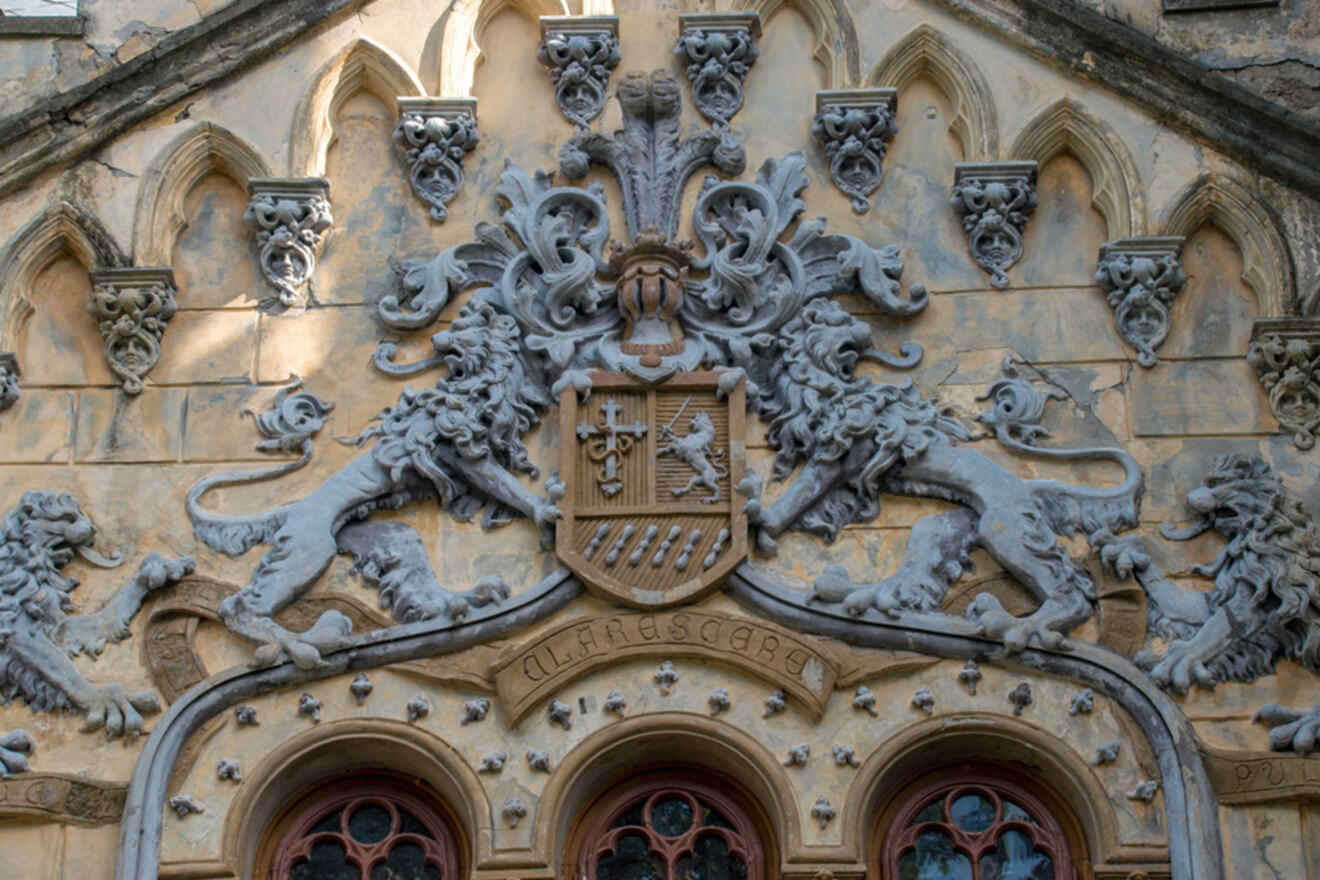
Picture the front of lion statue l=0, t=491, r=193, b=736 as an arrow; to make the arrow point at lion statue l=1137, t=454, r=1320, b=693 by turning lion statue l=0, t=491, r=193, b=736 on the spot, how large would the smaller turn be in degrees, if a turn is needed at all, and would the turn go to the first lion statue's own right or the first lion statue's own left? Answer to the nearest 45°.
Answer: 0° — it already faces it

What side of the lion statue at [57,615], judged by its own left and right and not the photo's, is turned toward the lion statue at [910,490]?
front

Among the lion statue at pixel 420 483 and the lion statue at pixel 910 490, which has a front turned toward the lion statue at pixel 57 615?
the lion statue at pixel 910 490

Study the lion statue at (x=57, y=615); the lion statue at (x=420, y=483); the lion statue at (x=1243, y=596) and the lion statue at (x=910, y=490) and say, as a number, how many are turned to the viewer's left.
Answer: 2

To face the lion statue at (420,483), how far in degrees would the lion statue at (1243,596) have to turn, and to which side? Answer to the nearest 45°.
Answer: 0° — it already faces it

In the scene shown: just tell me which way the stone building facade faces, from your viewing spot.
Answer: facing the viewer

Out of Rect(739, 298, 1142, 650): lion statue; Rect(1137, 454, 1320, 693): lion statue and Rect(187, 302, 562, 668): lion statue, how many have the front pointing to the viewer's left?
2

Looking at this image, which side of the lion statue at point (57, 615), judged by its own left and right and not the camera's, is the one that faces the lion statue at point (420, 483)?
front

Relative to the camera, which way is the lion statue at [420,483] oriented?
to the viewer's right

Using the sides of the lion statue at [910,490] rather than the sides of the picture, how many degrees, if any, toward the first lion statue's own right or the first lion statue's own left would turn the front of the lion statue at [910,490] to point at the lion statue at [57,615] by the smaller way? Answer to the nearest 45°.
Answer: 0° — it already faces it

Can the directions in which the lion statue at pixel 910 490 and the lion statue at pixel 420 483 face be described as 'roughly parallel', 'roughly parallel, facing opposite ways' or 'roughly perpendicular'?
roughly parallel, facing opposite ways

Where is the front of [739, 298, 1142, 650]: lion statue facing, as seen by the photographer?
facing to the left of the viewer

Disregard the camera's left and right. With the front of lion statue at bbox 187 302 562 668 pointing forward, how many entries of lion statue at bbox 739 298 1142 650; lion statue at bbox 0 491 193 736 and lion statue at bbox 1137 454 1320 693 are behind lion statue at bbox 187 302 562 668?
1

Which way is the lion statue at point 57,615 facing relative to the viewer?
to the viewer's right

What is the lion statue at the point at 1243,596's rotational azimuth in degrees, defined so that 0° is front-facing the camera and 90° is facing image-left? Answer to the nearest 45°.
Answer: approximately 90°

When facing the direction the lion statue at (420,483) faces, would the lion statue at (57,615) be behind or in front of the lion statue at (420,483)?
behind
